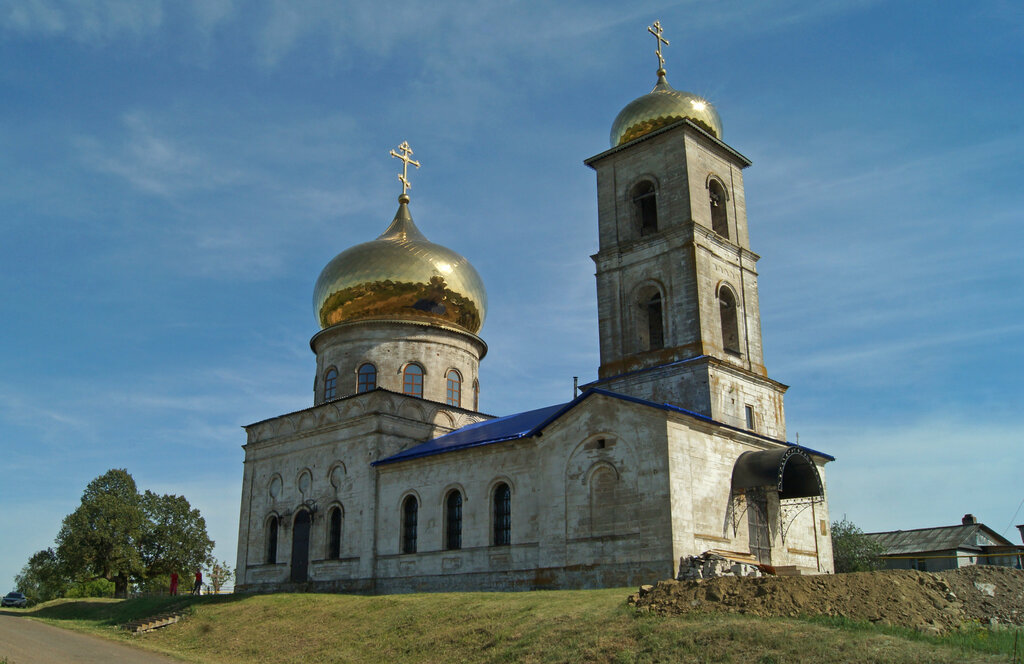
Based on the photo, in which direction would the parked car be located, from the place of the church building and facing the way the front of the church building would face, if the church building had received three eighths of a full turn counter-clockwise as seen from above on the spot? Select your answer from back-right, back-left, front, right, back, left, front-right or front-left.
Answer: front-left

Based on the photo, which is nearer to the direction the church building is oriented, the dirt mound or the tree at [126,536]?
the dirt mound

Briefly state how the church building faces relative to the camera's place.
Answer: facing the viewer and to the right of the viewer

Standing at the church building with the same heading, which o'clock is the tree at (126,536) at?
The tree is roughly at 6 o'clock from the church building.

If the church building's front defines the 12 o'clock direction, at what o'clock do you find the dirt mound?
The dirt mound is roughly at 1 o'clock from the church building.

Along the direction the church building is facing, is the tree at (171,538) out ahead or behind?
behind

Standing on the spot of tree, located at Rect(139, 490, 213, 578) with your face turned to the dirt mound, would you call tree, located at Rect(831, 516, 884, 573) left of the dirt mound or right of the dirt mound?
left
